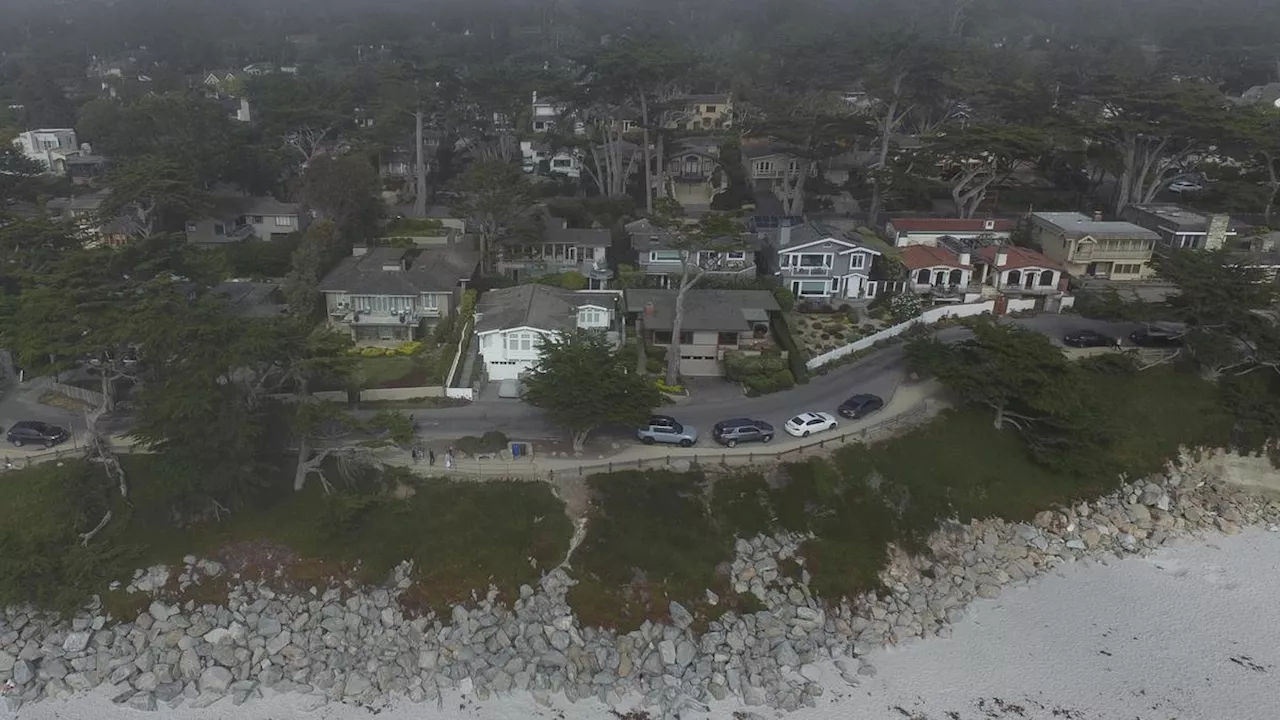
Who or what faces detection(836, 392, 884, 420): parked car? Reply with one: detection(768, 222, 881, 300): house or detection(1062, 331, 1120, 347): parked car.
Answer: the house

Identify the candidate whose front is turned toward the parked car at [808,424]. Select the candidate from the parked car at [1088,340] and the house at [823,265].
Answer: the house

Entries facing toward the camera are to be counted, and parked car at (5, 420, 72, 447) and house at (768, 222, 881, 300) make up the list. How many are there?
1

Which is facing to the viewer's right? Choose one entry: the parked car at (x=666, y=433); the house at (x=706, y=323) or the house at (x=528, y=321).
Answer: the parked car

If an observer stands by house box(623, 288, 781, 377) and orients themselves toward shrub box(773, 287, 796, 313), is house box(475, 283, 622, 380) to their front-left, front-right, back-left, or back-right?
back-left

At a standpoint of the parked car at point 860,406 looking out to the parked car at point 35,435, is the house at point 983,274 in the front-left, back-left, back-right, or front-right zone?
back-right

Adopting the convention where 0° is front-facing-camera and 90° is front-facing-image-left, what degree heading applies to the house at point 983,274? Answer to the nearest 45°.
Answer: approximately 0°

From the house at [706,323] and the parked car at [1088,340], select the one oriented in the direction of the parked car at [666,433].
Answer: the house

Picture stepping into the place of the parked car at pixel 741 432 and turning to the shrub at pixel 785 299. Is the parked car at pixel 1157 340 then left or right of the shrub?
right

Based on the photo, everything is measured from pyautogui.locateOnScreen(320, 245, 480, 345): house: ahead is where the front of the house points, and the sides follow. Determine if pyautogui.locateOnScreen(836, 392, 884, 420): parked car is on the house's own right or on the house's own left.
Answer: on the house's own left
